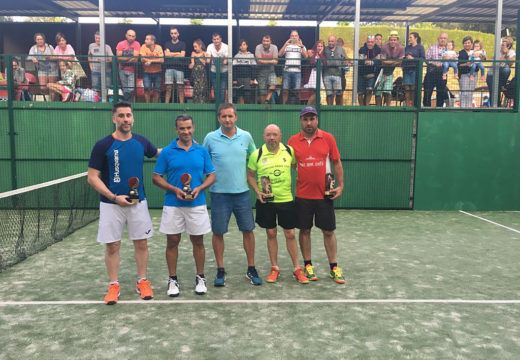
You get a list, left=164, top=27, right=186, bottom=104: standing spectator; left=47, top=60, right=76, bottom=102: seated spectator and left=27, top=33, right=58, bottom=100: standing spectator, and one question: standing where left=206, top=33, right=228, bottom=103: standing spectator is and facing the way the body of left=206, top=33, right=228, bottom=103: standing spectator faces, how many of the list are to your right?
3

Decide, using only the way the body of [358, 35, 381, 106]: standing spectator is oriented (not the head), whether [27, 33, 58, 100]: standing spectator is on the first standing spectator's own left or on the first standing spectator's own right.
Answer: on the first standing spectator's own right

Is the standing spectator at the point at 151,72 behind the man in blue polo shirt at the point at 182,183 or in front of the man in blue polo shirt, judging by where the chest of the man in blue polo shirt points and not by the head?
behind

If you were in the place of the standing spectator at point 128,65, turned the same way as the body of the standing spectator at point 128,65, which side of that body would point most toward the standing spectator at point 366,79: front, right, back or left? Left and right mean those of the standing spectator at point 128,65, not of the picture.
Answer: left

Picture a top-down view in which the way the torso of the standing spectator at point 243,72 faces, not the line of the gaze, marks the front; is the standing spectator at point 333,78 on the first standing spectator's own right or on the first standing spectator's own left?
on the first standing spectator's own left

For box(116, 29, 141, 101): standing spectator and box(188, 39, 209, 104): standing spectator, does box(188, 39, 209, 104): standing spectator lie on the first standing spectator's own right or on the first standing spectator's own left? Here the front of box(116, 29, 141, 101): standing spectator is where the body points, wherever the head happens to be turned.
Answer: on the first standing spectator's own left

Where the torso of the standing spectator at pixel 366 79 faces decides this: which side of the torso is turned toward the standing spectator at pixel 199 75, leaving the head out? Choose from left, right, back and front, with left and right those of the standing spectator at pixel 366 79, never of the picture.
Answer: right
